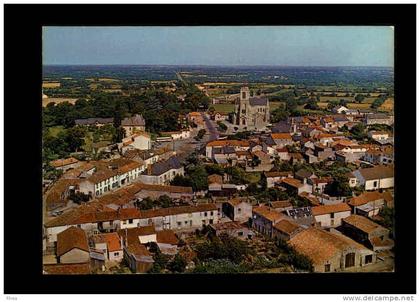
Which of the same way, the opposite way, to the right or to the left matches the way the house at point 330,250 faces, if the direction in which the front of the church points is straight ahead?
to the left

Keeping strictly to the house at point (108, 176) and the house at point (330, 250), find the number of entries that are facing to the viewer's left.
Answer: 0

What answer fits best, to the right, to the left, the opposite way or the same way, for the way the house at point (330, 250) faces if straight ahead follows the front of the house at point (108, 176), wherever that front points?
the same way

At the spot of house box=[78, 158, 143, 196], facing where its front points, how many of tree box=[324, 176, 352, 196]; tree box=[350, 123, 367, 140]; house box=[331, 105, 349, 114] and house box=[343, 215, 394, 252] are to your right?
0

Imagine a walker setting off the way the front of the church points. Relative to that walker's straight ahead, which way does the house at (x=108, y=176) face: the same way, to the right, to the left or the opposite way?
to the left

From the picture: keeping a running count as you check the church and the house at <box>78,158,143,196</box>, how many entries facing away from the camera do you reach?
0

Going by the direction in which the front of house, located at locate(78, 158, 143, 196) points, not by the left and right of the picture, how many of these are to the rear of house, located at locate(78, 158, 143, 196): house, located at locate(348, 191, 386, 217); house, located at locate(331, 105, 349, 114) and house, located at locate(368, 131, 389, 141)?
0

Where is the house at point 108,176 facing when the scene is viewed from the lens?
facing the viewer and to the right of the viewer
